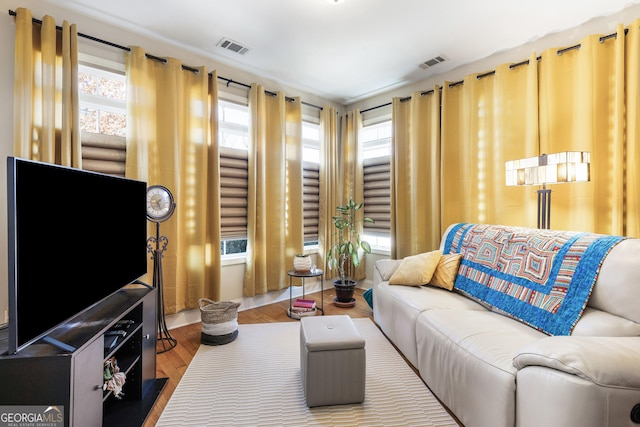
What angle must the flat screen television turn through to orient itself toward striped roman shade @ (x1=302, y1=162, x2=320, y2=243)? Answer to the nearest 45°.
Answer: approximately 90° to its left

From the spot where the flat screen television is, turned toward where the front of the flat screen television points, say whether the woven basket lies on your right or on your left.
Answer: on your left

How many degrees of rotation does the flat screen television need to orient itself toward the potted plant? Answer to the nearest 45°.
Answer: approximately 90° to its left

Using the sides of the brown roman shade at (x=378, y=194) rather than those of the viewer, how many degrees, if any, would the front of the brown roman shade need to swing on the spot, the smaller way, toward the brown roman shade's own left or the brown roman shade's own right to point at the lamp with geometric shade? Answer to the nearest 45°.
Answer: approximately 90° to the brown roman shade's own left

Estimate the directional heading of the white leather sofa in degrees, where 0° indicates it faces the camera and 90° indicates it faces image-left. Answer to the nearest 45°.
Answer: approximately 45°

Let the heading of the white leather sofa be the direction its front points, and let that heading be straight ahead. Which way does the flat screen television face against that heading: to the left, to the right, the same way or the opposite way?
the opposite way

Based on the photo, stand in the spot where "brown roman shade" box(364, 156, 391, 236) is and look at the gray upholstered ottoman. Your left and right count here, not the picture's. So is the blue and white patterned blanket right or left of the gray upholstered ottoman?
left
